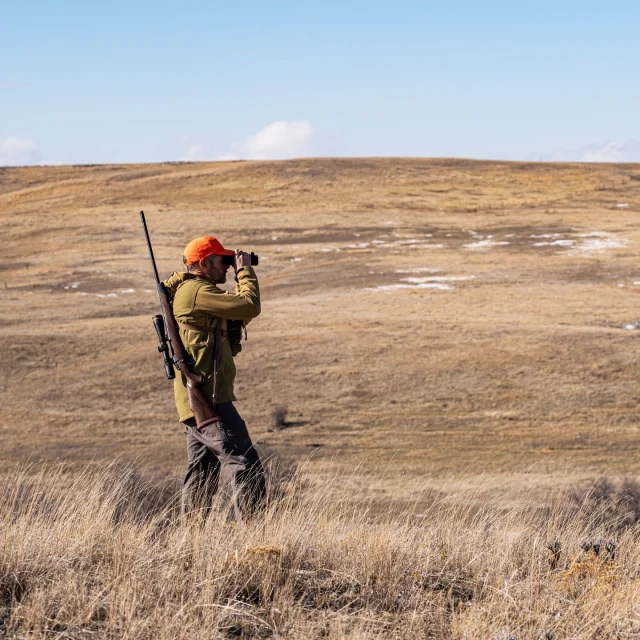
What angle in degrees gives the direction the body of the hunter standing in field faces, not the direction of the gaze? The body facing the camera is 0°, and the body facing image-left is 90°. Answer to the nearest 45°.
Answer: approximately 270°
